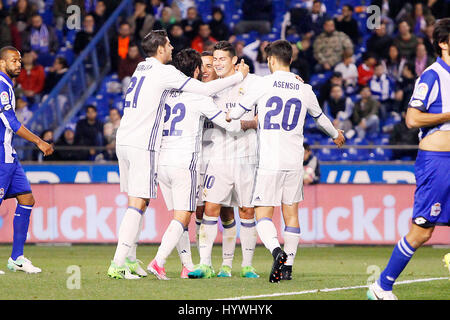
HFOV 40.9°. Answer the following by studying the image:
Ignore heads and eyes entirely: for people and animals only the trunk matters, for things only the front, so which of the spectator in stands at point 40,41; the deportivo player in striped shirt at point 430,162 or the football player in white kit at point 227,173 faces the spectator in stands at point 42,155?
the spectator in stands at point 40,41

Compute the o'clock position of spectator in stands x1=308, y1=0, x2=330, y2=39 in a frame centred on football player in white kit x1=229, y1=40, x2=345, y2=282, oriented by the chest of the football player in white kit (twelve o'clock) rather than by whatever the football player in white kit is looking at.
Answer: The spectator in stands is roughly at 12 o'clock from the football player in white kit.

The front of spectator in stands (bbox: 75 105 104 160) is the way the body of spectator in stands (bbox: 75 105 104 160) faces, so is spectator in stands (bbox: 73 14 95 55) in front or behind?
behind

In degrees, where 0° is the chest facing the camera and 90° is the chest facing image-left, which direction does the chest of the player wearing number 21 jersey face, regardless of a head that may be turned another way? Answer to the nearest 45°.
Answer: approximately 225°

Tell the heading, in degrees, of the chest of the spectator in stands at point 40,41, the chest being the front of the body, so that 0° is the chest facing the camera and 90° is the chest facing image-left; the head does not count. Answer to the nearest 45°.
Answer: approximately 0°

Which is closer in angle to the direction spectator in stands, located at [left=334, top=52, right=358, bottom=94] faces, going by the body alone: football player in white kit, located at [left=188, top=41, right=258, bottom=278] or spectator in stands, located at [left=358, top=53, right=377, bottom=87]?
the football player in white kit

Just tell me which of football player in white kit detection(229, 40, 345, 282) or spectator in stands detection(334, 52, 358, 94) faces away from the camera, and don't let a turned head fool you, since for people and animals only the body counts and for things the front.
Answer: the football player in white kit
